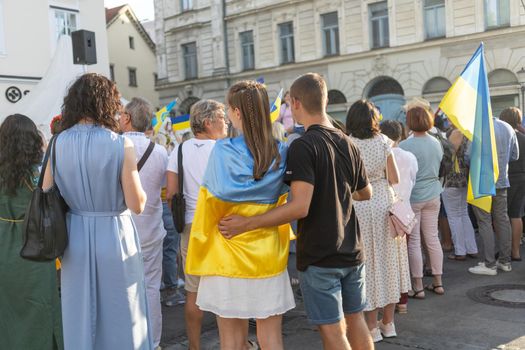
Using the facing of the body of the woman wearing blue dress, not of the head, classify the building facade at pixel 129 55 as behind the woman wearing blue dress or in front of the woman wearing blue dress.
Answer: in front

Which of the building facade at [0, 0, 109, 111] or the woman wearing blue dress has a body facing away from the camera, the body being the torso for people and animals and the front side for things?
the woman wearing blue dress

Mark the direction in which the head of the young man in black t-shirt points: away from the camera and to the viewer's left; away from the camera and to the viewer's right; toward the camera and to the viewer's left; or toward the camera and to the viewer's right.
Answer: away from the camera and to the viewer's left

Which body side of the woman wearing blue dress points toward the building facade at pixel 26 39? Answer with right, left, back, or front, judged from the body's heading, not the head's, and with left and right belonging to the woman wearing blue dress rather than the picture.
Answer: front

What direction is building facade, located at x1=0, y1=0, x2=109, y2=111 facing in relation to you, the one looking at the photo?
facing the viewer and to the right of the viewer

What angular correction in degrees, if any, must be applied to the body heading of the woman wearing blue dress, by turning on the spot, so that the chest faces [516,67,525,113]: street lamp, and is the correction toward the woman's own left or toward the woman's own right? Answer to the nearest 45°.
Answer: approximately 45° to the woman's own right

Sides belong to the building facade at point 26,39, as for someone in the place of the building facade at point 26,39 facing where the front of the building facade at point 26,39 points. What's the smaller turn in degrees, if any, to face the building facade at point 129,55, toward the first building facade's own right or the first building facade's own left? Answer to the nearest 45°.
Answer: approximately 135° to the first building facade's own left

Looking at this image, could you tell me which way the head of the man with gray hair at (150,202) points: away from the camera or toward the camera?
away from the camera

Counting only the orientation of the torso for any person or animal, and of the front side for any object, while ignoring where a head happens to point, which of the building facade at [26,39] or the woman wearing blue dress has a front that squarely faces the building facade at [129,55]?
the woman wearing blue dress

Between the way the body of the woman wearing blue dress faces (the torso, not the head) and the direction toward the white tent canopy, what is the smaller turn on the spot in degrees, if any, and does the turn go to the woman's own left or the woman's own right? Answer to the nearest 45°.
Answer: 0° — they already face it

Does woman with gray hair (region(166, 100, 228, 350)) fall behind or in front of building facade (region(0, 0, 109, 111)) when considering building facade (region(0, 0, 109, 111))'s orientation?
in front

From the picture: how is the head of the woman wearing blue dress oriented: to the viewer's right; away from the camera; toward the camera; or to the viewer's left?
away from the camera

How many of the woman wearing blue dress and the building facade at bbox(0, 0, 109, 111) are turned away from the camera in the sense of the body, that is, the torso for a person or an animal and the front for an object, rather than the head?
1

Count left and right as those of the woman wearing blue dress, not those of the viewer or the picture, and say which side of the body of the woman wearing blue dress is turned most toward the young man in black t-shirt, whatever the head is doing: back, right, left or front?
right

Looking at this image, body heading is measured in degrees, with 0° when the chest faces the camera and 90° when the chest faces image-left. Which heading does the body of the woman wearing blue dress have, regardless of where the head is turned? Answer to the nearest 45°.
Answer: approximately 180°

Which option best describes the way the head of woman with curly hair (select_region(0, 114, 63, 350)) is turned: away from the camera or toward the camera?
away from the camera
